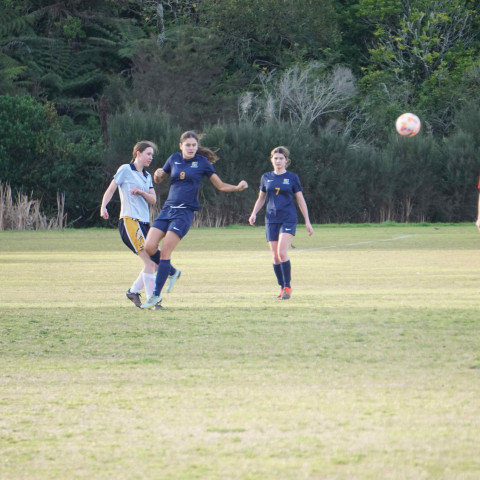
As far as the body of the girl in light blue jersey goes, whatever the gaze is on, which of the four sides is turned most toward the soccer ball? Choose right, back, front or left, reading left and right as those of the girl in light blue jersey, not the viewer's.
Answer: left

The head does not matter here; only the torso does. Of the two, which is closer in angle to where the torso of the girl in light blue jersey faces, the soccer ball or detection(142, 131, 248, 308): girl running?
the girl running

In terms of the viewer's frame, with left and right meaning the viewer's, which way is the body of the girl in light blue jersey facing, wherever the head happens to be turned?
facing the viewer and to the right of the viewer

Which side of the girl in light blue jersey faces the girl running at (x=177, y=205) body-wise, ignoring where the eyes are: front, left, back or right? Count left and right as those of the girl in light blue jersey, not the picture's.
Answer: front
